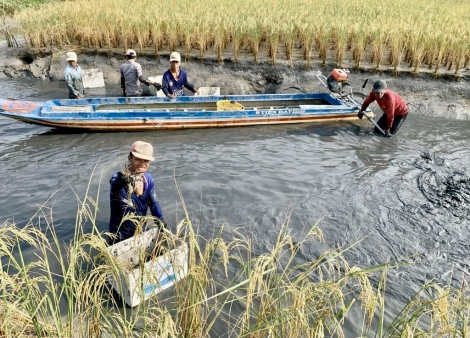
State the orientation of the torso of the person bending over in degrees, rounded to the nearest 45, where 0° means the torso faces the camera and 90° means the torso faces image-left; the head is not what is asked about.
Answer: approximately 45°

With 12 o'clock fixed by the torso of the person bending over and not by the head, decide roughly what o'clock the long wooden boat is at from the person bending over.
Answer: The long wooden boat is roughly at 1 o'clock from the person bending over.

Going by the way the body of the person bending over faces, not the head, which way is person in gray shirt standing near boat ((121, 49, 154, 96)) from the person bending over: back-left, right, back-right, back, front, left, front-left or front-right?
front-right

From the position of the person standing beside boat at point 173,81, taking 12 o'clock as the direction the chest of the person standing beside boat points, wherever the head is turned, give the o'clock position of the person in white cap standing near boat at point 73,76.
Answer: The person in white cap standing near boat is roughly at 3 o'clock from the person standing beside boat.

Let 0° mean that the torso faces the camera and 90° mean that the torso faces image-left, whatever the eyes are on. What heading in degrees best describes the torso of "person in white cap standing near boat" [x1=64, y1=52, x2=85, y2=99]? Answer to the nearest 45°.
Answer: approximately 315°

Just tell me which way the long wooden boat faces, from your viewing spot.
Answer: facing to the left of the viewer

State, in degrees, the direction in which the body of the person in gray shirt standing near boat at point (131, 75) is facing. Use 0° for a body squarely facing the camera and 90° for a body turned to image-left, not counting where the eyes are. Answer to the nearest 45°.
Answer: approximately 225°

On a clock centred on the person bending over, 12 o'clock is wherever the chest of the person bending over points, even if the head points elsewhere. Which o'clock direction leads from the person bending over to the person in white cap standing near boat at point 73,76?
The person in white cap standing near boat is roughly at 1 o'clock from the person bending over.

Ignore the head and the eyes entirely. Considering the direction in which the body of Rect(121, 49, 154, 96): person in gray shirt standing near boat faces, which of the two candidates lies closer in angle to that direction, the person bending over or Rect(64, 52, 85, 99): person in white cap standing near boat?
the person bending over
